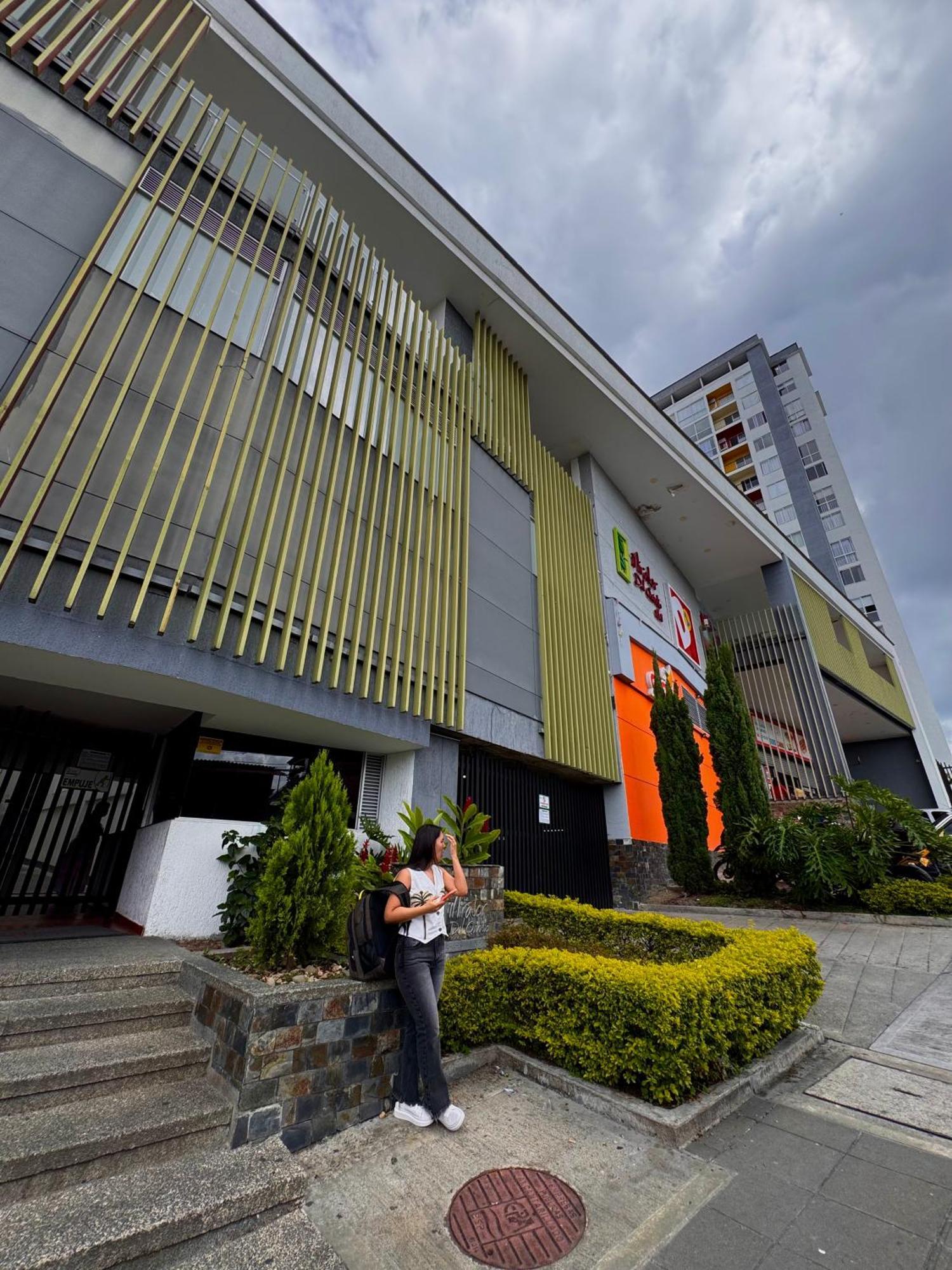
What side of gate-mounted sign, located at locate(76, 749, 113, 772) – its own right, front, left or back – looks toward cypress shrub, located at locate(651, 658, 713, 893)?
left

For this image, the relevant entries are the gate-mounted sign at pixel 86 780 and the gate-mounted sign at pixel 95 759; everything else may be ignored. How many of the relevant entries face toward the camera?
2

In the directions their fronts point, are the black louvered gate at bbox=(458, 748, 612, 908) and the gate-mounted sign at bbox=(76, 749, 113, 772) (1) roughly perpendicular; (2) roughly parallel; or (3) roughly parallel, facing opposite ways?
roughly parallel

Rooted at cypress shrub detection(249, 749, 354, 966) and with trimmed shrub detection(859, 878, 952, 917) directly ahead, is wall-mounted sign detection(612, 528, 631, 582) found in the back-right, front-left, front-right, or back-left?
front-left

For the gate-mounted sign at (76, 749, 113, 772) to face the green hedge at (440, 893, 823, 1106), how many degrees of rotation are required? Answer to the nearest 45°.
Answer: approximately 45° to its left

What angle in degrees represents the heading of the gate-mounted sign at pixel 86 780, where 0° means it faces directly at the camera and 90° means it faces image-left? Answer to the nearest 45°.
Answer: approximately 0°

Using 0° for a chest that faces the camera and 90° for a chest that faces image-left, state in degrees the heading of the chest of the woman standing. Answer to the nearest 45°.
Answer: approximately 315°

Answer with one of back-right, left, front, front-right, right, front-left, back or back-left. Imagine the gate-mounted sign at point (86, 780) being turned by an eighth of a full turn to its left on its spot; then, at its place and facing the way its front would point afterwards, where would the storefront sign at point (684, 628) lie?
front-left

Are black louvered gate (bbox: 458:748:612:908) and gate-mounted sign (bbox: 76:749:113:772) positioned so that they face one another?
no

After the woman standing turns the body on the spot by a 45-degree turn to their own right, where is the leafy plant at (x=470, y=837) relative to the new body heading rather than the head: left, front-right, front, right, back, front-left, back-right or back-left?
back

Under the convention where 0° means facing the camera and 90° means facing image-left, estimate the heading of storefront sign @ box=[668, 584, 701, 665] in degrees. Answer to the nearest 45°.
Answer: approximately 315°

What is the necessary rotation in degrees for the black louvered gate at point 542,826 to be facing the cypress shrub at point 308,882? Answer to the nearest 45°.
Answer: approximately 45° to its right

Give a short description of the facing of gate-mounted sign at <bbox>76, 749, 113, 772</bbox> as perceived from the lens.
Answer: facing the viewer

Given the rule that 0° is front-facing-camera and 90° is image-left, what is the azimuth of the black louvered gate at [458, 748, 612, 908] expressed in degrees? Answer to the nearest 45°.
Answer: approximately 315°

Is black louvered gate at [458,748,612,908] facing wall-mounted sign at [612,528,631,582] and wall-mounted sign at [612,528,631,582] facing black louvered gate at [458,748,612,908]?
no

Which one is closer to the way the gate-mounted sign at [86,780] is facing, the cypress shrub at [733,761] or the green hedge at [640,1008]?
the green hedge

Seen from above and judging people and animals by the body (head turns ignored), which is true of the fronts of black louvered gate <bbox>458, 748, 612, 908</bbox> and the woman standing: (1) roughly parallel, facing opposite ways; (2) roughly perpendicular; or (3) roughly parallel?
roughly parallel
